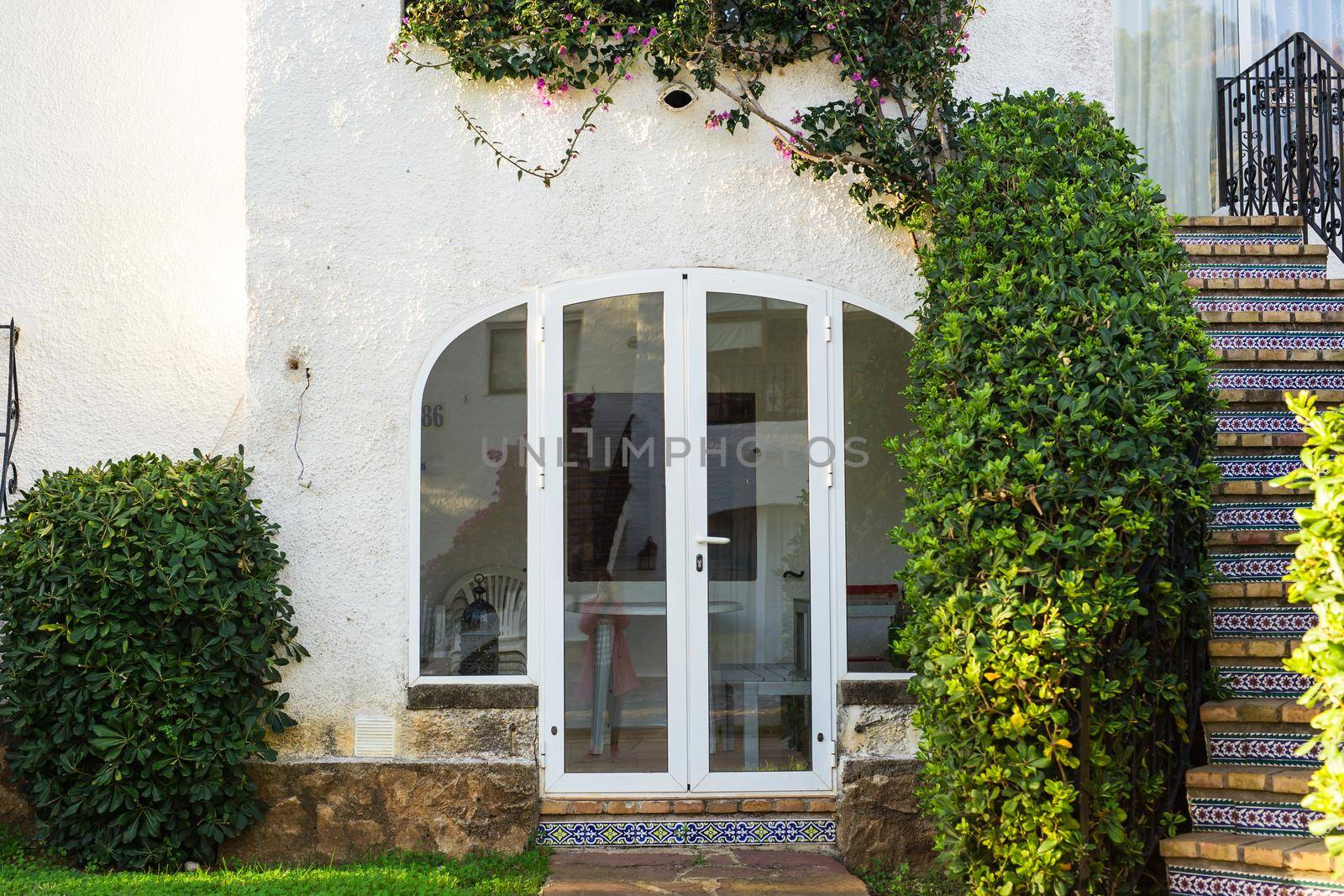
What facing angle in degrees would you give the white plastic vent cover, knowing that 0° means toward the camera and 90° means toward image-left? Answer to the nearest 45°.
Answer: approximately 0°

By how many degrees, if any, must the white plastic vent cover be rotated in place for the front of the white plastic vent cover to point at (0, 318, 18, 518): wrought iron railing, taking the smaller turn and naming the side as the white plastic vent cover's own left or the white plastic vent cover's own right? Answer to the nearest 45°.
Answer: approximately 135° to the white plastic vent cover's own right

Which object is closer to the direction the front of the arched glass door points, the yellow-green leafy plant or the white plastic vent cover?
the yellow-green leafy plant
